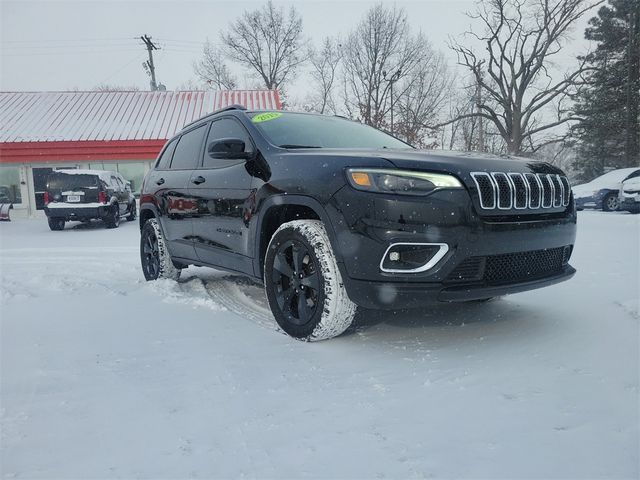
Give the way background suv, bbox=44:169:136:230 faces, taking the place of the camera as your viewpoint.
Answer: facing away from the viewer and to the right of the viewer

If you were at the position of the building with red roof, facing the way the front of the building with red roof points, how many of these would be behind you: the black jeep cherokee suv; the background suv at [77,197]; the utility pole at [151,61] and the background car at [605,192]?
1

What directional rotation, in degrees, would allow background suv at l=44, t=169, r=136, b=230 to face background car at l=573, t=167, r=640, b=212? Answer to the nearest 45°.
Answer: approximately 45° to its right

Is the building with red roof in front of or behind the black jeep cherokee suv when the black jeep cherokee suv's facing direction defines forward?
behind

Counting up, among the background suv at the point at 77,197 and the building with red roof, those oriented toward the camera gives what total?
1

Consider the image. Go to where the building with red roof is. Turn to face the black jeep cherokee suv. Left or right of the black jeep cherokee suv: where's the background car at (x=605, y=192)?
left

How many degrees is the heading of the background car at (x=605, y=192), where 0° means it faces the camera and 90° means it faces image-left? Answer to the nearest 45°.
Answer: approximately 45°

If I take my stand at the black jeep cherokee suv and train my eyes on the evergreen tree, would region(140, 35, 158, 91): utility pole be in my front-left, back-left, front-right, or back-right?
front-left

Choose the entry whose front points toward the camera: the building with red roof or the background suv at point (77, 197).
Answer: the building with red roof

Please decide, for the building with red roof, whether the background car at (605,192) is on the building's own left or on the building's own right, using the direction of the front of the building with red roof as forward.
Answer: on the building's own left

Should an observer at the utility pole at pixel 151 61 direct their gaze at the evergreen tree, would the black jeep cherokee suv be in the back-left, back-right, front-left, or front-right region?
front-right

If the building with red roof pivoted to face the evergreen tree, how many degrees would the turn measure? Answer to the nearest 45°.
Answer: approximately 90° to its left

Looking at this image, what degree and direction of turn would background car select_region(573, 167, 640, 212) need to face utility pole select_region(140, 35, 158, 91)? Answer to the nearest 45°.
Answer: approximately 45° to its right

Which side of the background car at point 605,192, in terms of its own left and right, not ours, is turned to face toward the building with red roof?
front

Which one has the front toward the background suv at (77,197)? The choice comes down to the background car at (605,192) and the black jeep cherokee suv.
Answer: the background car at (605,192)

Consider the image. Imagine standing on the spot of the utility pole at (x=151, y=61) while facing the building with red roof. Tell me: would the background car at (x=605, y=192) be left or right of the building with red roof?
left

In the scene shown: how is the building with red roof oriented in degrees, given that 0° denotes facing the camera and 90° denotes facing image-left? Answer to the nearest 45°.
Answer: approximately 0°

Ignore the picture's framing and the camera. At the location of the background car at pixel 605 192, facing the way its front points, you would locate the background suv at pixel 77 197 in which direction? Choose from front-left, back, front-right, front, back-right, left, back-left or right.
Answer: front
